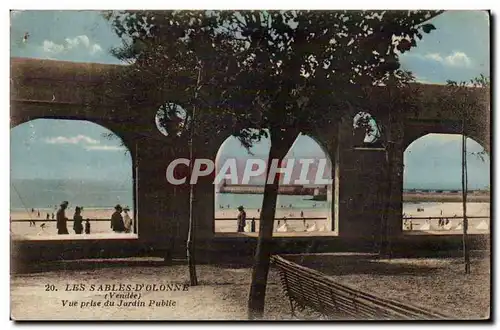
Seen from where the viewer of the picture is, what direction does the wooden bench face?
facing away from the viewer and to the right of the viewer
